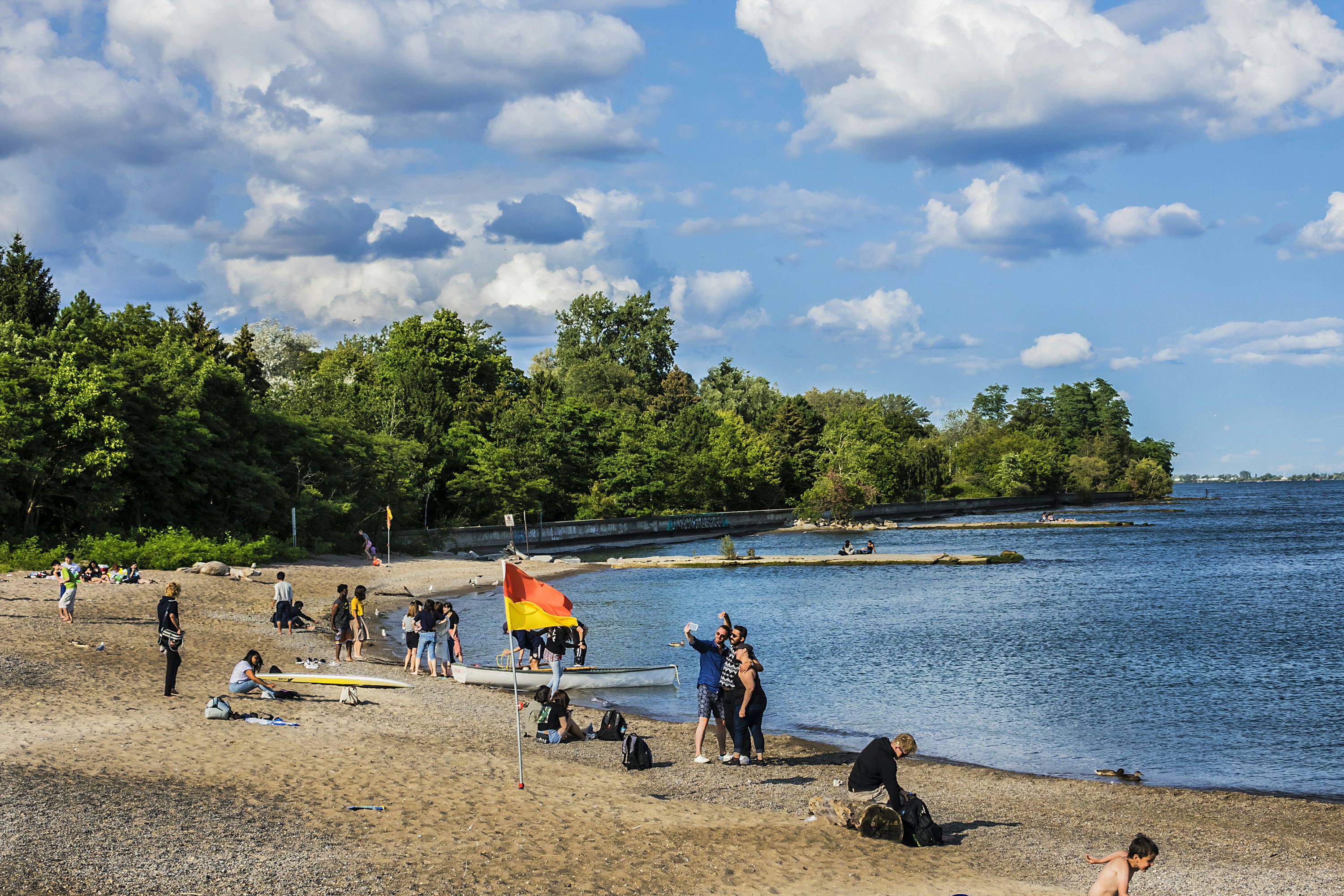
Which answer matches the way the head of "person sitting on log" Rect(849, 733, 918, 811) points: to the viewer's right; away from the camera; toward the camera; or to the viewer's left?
to the viewer's right

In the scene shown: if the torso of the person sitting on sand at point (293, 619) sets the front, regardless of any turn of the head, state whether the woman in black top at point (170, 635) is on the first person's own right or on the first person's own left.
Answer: on the first person's own right

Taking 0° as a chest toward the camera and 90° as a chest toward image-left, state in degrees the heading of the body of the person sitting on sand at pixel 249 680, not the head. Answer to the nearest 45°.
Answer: approximately 270°

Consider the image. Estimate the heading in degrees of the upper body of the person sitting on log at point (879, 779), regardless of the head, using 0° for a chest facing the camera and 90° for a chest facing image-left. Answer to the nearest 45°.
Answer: approximately 270°

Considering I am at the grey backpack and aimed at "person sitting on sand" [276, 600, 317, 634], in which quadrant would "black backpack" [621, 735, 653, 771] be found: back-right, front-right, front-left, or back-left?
back-right

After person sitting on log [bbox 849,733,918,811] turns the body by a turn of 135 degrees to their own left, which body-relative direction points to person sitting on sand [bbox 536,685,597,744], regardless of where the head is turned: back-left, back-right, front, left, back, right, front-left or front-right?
front

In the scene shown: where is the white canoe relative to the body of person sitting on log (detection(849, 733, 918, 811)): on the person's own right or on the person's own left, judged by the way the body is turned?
on the person's own left

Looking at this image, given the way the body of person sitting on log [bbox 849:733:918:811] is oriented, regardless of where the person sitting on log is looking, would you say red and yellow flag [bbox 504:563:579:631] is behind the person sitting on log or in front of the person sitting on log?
behind
